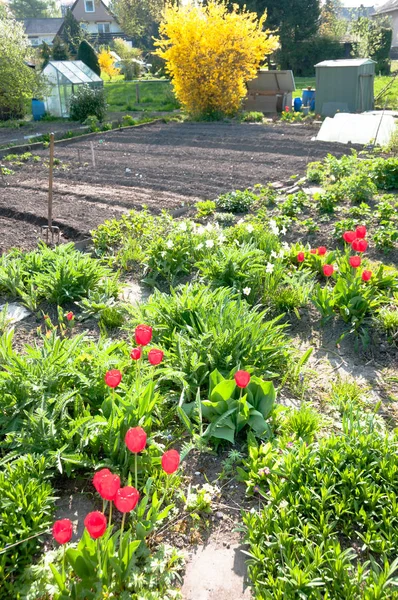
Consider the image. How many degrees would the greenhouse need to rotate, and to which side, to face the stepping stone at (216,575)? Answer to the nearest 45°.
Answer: approximately 45° to its left

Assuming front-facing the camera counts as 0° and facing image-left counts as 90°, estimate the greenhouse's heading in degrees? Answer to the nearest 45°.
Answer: approximately 45°

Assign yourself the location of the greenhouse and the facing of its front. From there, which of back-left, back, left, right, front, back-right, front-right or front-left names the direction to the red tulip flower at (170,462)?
front-left

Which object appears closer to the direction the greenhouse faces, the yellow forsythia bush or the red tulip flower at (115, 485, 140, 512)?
the red tulip flower

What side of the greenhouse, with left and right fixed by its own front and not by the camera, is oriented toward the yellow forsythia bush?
left

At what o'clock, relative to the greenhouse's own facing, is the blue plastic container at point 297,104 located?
The blue plastic container is roughly at 8 o'clock from the greenhouse.

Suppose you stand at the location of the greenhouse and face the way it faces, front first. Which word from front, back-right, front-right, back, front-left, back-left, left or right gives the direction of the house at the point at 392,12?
back

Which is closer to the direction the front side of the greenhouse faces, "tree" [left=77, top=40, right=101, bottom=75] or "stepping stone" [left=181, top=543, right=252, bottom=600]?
the stepping stone

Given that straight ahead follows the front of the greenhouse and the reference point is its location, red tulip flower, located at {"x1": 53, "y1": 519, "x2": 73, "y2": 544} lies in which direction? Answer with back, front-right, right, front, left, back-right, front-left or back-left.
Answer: front-left

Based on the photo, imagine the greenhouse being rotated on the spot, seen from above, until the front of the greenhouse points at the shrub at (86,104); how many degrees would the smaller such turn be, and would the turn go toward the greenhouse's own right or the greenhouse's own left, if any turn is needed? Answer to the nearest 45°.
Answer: approximately 45° to the greenhouse's own left
